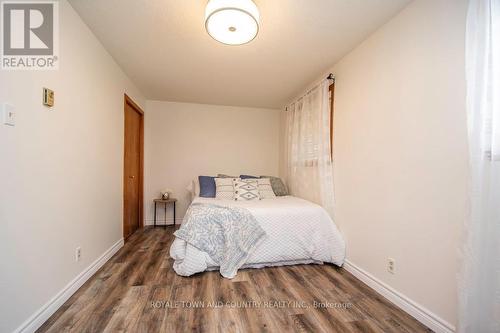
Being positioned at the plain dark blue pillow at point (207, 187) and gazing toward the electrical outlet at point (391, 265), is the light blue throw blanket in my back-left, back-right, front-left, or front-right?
front-right

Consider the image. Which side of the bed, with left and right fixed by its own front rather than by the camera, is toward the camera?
front

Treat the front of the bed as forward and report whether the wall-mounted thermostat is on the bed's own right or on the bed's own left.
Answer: on the bed's own right

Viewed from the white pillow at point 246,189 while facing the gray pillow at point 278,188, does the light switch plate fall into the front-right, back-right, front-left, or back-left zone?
back-right

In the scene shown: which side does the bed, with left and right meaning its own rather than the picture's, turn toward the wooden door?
right
